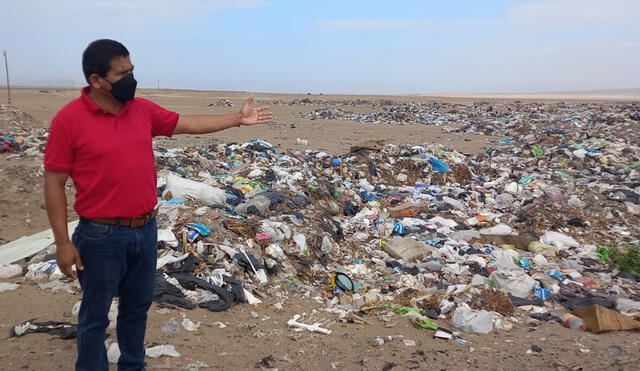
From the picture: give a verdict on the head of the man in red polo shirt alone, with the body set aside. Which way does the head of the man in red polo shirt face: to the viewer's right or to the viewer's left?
to the viewer's right

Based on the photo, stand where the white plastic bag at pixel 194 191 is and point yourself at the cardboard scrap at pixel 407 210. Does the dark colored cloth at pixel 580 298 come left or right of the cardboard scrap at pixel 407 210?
right

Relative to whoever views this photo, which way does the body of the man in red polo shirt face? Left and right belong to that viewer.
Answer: facing the viewer and to the right of the viewer

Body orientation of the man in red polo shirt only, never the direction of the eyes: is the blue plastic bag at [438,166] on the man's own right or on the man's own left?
on the man's own left

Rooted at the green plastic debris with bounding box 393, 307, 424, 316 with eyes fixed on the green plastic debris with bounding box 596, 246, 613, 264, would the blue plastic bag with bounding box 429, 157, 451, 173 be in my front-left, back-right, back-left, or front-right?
front-left

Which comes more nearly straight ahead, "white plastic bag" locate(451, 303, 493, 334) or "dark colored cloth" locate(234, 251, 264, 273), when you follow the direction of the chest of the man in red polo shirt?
the white plastic bag

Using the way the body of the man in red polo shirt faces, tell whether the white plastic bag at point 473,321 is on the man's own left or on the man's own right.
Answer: on the man's own left

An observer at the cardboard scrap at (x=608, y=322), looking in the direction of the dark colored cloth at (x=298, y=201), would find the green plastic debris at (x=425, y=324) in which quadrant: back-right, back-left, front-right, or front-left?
front-left

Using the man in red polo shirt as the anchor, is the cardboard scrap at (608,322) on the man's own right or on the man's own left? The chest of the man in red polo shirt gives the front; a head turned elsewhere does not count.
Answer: on the man's own left

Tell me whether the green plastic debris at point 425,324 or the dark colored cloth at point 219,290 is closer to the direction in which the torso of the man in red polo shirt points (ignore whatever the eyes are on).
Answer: the green plastic debris

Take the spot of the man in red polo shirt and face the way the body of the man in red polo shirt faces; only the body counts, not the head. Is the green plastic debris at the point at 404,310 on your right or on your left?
on your left

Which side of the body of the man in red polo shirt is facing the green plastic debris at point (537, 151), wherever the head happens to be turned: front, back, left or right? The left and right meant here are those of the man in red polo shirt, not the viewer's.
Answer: left

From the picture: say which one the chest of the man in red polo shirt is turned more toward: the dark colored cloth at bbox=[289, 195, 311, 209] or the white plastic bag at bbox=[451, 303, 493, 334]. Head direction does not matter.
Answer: the white plastic bag
